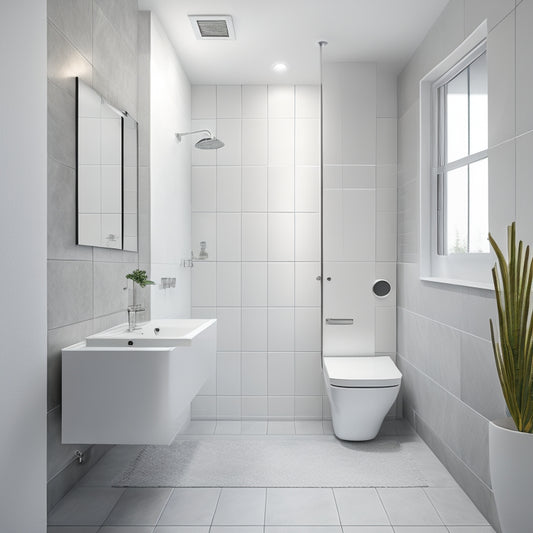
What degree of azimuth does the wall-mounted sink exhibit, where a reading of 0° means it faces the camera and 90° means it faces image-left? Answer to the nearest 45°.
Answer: approximately 270°

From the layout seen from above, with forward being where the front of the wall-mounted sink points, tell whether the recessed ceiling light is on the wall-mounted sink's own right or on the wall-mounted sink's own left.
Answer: on the wall-mounted sink's own left

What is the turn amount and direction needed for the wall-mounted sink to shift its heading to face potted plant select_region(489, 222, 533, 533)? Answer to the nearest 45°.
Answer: approximately 45° to its right
